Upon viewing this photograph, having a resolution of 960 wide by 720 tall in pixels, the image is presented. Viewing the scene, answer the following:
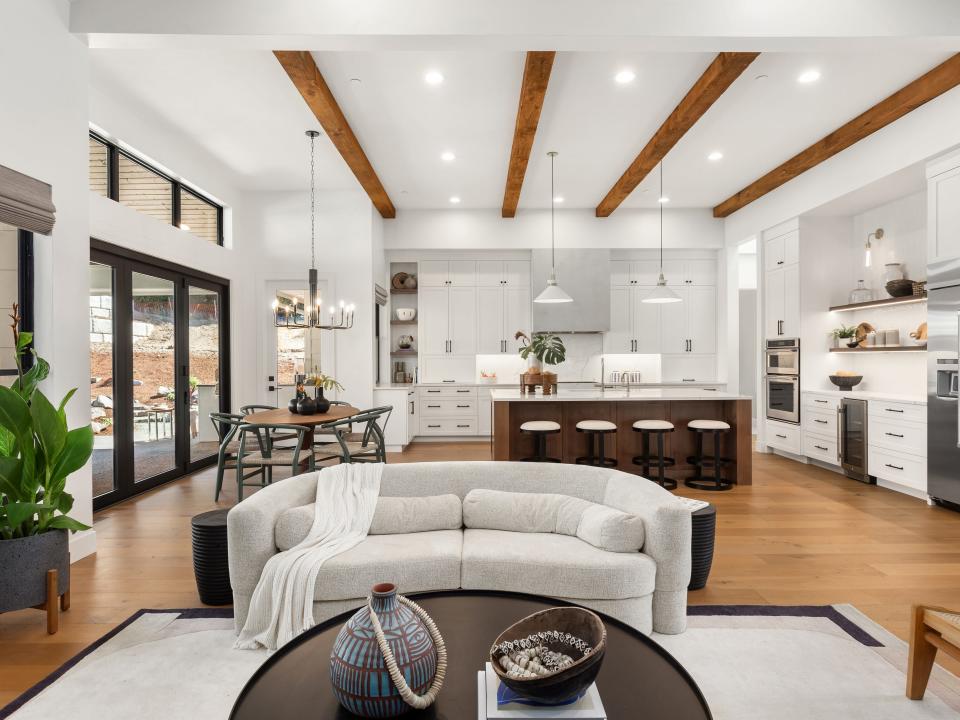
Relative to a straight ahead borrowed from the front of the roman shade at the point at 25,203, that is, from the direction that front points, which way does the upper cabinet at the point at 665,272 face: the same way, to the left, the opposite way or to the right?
to the right

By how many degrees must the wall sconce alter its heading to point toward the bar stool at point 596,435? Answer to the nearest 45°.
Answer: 0° — it already faces it

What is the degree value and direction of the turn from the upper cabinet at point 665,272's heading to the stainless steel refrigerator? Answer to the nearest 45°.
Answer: approximately 45° to its left

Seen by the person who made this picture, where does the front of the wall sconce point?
facing the viewer and to the left of the viewer

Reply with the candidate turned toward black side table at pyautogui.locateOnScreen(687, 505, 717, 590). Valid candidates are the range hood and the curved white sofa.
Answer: the range hood

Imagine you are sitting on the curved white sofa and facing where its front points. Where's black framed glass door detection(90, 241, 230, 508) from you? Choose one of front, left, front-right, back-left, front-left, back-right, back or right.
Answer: back-right

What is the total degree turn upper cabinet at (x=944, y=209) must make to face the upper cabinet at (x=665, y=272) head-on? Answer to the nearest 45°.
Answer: approximately 90° to its right

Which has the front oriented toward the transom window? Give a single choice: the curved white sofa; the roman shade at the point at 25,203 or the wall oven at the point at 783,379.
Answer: the wall oven

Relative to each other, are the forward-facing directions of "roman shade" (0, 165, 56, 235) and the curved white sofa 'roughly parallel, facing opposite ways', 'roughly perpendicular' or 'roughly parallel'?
roughly perpendicular

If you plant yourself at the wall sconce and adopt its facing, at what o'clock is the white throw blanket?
The white throw blanket is roughly at 11 o'clock from the wall sconce.

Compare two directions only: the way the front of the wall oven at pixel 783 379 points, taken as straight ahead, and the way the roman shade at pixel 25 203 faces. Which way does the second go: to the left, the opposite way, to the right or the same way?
the opposite way

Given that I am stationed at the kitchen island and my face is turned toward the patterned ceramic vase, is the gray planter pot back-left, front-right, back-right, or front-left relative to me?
front-right

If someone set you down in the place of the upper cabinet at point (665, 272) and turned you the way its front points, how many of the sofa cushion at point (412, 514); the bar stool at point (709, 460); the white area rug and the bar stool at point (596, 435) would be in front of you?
4

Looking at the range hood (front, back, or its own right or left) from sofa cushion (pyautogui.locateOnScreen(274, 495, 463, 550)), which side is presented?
front

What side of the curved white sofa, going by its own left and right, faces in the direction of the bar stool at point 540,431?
back

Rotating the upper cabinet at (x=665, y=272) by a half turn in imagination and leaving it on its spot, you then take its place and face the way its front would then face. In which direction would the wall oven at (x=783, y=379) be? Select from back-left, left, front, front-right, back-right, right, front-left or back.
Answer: back-right

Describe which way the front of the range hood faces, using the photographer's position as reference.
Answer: facing the viewer

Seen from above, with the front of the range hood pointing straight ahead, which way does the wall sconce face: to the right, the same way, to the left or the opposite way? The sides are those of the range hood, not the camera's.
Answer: to the right
